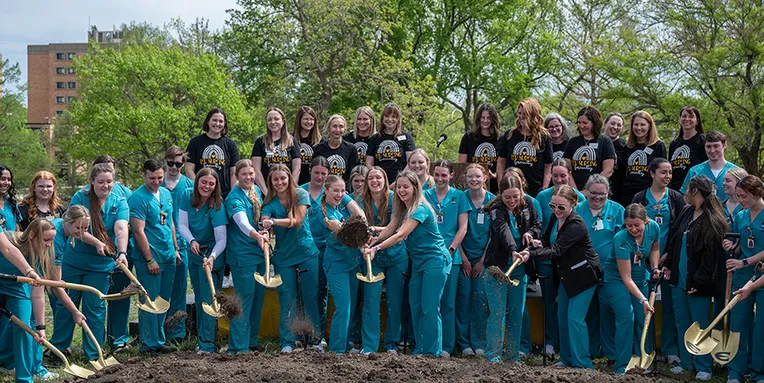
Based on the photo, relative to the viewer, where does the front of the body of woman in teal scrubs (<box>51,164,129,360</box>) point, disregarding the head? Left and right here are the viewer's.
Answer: facing the viewer and to the right of the viewer

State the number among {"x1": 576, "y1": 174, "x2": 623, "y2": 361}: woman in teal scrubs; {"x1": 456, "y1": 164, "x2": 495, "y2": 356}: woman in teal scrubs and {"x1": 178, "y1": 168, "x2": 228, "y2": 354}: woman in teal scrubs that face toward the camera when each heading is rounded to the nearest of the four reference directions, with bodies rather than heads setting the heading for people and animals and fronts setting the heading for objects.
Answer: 3

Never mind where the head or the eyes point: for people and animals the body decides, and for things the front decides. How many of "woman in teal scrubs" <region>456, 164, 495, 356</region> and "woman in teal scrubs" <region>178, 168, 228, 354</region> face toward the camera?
2

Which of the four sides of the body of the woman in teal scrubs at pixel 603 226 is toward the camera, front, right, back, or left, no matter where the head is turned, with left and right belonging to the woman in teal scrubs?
front

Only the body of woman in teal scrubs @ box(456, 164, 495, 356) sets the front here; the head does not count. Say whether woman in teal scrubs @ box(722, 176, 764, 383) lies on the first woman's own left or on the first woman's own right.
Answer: on the first woman's own left

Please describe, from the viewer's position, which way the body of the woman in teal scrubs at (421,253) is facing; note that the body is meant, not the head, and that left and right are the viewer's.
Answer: facing the viewer and to the left of the viewer

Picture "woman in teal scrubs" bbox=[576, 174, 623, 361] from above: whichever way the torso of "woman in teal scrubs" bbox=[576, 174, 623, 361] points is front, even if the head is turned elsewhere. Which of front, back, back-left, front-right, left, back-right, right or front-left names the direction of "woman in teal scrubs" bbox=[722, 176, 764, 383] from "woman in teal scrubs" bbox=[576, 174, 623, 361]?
left

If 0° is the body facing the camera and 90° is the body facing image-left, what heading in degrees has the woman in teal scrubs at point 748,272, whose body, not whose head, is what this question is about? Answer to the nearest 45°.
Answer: approximately 45°

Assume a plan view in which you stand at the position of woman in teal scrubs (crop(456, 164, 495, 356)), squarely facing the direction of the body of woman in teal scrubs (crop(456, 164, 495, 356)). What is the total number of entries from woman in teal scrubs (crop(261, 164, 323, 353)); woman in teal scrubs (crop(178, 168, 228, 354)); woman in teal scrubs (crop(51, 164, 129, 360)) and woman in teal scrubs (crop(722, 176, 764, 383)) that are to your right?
3

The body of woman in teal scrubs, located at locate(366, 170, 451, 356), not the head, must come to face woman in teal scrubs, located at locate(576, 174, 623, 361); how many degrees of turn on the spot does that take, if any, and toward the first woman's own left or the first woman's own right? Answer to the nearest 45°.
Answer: approximately 135° to the first woman's own left
